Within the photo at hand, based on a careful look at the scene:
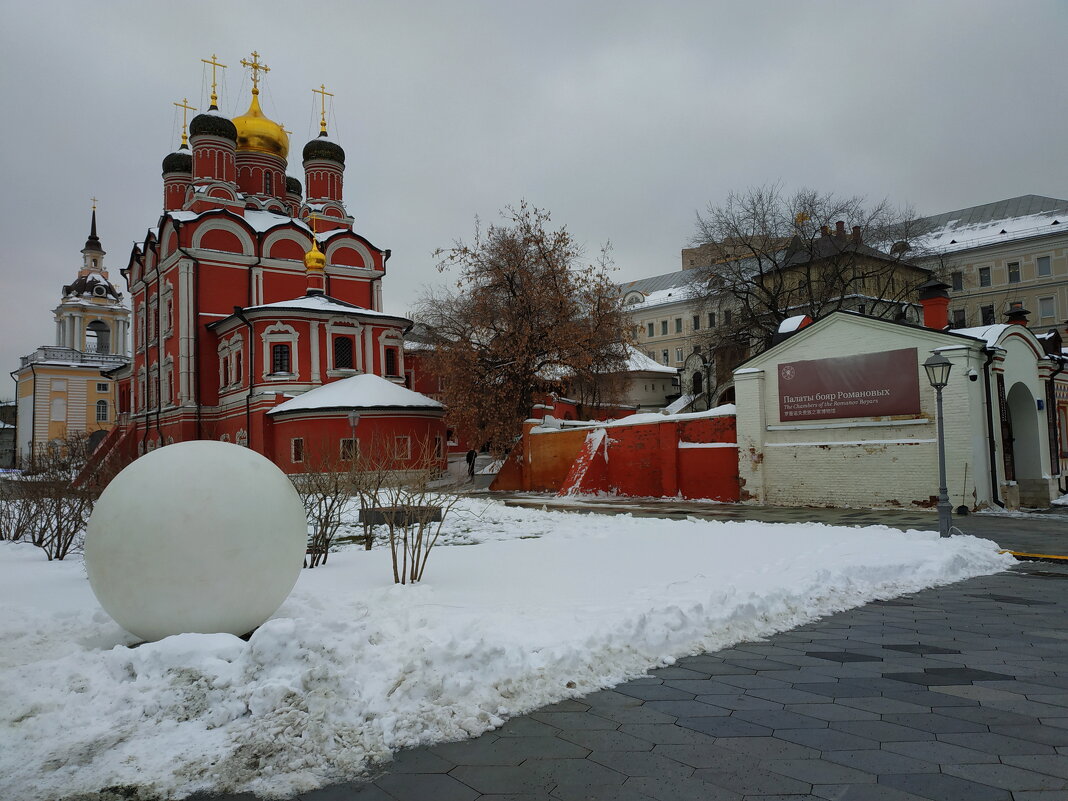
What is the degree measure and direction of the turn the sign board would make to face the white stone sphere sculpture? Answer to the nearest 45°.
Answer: approximately 45° to its left

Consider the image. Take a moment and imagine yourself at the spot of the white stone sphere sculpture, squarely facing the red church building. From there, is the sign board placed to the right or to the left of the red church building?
right

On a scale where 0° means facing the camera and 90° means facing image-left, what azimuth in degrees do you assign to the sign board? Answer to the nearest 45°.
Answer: approximately 45°

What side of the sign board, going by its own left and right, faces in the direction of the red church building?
right

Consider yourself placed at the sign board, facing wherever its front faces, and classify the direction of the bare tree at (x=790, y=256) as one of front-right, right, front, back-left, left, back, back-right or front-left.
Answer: back-right

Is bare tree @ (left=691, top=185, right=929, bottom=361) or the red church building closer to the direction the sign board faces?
the red church building

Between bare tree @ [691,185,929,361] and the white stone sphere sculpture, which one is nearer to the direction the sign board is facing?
the white stone sphere sculpture
